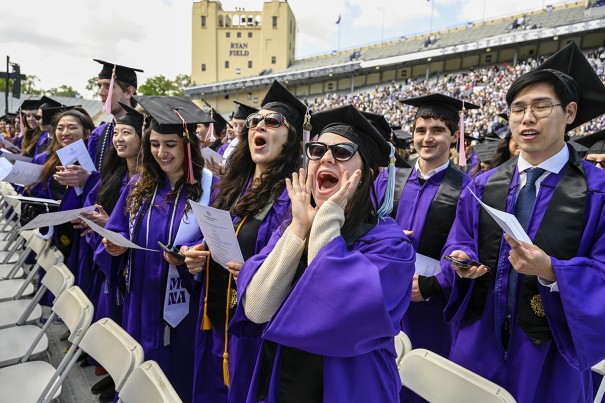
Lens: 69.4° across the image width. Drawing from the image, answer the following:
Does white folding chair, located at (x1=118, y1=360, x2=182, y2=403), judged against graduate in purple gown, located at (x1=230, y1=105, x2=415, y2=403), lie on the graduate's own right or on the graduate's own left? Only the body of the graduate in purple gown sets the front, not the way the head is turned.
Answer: on the graduate's own right

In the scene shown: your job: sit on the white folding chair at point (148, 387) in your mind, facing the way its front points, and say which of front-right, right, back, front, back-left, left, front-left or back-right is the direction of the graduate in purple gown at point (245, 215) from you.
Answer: back

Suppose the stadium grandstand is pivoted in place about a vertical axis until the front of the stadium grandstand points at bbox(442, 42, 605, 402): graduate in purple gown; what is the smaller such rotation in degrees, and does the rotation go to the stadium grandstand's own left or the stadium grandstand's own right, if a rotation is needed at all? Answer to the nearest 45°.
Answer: approximately 45° to the stadium grandstand's own left

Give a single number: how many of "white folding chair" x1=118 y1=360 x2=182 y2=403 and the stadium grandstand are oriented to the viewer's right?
0

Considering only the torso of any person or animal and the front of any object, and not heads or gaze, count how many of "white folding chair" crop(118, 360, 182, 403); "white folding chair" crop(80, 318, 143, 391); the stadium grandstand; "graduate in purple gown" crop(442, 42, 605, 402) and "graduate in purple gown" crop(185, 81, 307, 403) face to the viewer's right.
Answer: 0

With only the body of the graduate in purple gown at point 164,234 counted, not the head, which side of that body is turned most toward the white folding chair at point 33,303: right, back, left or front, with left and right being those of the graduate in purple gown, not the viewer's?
right

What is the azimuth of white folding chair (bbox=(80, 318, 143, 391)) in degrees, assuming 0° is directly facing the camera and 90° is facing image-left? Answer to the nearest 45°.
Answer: approximately 45°

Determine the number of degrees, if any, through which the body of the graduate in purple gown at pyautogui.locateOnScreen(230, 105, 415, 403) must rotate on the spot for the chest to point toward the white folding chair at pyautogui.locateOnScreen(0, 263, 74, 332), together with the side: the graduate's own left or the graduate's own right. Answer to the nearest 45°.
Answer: approximately 90° to the graduate's own right

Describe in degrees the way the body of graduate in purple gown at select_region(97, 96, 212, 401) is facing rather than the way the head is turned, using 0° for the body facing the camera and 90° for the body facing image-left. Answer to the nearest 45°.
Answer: approximately 45°

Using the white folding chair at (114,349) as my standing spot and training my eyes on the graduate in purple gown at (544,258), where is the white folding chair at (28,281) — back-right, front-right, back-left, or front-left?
back-left

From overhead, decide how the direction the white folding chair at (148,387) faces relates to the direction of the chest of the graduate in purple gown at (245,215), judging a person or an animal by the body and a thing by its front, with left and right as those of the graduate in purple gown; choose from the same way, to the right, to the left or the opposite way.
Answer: the same way

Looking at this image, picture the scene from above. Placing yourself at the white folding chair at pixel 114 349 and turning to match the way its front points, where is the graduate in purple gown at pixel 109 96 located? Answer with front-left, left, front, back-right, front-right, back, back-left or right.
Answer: back-right

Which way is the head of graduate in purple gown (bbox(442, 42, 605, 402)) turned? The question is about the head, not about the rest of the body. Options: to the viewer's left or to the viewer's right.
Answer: to the viewer's left

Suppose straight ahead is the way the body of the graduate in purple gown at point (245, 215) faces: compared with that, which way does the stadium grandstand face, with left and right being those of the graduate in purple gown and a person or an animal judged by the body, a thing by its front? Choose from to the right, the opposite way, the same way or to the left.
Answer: the same way

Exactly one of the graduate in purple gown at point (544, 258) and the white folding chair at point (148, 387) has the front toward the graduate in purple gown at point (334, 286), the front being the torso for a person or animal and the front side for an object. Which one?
the graduate in purple gown at point (544, 258)
